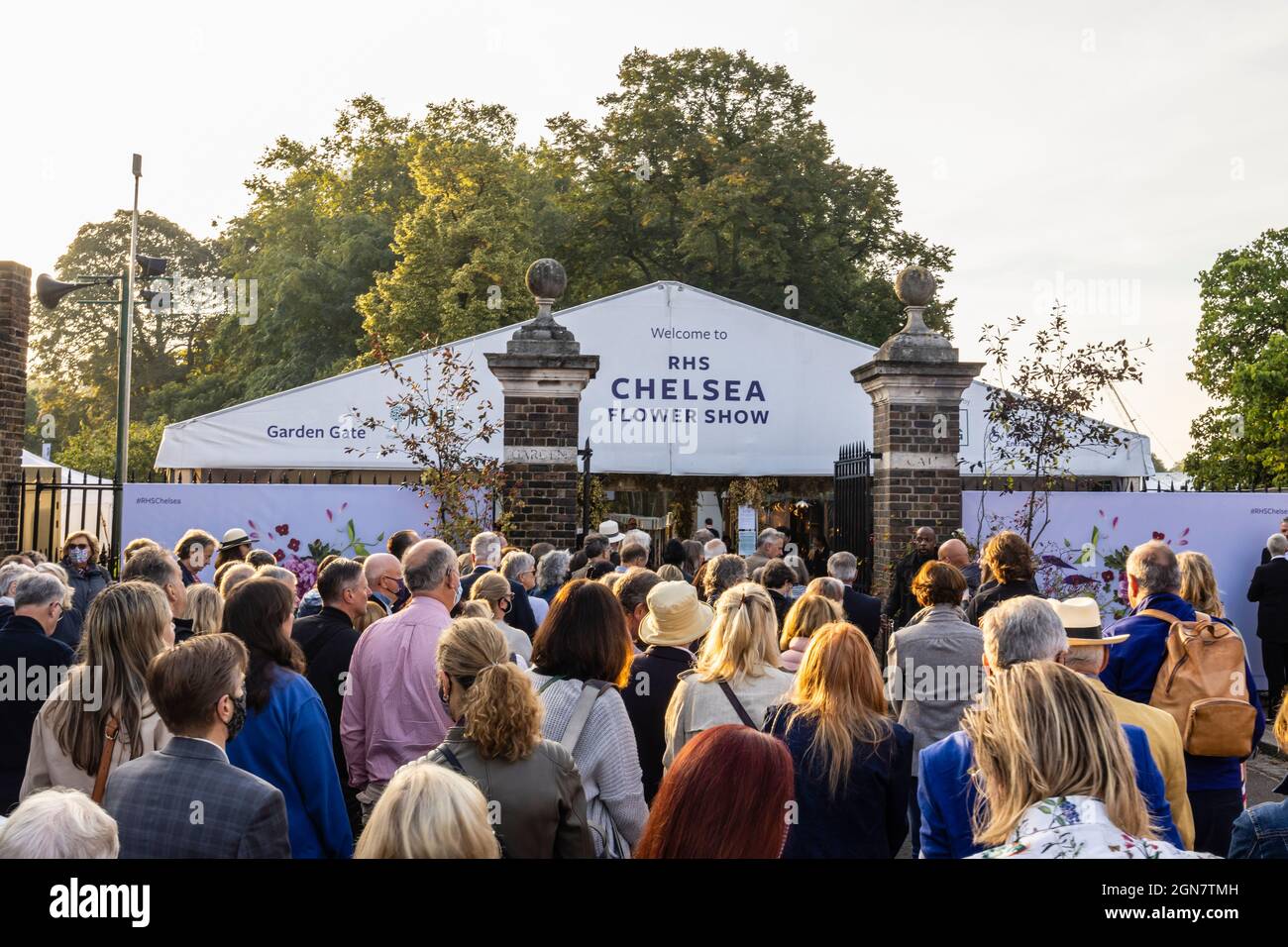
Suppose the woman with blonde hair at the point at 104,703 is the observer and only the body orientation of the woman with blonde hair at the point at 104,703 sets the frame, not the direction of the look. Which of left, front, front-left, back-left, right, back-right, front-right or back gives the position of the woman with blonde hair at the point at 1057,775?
right

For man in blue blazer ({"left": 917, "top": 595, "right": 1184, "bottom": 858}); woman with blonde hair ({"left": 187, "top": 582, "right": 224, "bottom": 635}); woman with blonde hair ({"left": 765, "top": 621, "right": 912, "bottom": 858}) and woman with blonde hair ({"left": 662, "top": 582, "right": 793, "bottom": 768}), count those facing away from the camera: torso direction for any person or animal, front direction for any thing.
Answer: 4

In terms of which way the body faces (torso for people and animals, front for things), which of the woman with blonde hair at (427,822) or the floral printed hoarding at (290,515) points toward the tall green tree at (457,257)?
the woman with blonde hair

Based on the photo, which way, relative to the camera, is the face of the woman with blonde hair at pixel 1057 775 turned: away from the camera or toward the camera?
away from the camera

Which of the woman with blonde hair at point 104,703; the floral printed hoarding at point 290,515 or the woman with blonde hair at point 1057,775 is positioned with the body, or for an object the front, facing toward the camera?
the floral printed hoarding

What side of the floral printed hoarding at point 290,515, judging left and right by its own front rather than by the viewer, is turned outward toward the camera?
front

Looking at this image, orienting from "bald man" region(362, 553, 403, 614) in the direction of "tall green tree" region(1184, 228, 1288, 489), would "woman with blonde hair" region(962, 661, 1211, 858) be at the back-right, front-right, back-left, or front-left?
back-right

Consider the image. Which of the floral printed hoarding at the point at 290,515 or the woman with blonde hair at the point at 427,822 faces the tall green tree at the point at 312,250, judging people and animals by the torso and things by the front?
the woman with blonde hair

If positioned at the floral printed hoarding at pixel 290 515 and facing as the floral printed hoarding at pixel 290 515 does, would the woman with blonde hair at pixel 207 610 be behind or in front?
in front

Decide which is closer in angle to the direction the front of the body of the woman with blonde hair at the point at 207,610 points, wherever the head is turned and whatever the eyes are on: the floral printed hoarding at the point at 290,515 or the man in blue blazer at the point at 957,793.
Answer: the floral printed hoarding

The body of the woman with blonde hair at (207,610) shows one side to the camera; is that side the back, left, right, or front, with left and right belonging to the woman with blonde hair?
back

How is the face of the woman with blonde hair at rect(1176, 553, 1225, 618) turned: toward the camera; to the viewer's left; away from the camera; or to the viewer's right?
away from the camera

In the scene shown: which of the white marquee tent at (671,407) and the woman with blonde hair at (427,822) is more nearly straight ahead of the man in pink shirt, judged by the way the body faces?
the white marquee tent

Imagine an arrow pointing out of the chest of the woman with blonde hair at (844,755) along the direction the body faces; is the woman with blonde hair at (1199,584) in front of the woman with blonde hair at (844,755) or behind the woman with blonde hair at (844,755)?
in front

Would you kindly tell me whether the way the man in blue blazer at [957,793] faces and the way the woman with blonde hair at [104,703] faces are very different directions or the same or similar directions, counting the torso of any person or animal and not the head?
same or similar directions

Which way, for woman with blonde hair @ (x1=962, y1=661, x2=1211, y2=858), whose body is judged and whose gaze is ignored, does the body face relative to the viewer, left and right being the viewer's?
facing away from the viewer and to the left of the viewer

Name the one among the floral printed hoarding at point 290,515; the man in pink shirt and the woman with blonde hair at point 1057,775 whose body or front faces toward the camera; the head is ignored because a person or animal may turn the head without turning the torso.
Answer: the floral printed hoarding

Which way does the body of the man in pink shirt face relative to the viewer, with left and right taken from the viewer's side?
facing away from the viewer and to the right of the viewer

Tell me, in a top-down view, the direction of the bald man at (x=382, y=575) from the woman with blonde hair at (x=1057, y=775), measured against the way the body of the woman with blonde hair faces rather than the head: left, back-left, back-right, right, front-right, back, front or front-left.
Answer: front

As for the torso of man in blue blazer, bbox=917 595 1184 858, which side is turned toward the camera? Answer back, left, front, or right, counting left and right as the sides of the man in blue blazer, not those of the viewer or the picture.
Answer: back

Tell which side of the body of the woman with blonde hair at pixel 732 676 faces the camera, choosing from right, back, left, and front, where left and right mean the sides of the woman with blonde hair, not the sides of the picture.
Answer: back
